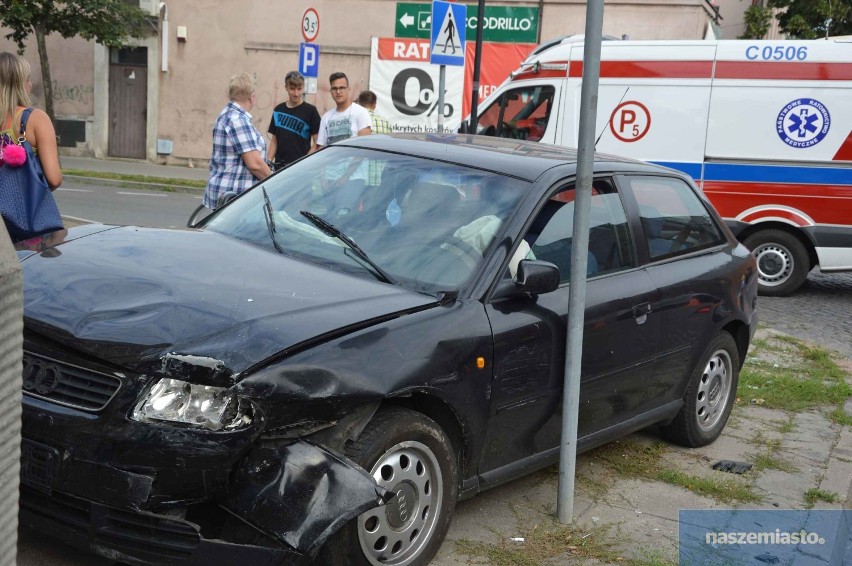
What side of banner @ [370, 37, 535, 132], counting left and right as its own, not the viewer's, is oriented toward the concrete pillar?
front

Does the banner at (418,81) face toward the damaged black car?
yes

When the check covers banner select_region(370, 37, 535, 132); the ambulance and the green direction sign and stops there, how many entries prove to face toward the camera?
2

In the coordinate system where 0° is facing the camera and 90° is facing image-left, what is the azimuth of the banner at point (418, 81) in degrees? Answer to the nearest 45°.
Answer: approximately 0°

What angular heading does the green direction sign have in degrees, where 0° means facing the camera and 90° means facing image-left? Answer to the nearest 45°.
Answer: approximately 0°

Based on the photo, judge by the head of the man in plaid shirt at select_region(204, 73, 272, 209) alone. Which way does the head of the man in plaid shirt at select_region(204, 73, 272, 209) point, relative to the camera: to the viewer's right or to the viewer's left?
to the viewer's right

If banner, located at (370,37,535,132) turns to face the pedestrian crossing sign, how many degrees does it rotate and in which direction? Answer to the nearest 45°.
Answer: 0° — it already faces it

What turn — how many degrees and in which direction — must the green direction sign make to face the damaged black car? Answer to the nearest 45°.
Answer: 0° — it already faces it

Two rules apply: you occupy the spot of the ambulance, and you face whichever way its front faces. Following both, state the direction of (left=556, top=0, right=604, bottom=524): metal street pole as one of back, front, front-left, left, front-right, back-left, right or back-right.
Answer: left

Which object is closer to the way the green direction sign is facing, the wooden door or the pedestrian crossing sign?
the pedestrian crossing sign

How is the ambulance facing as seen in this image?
to the viewer's left
